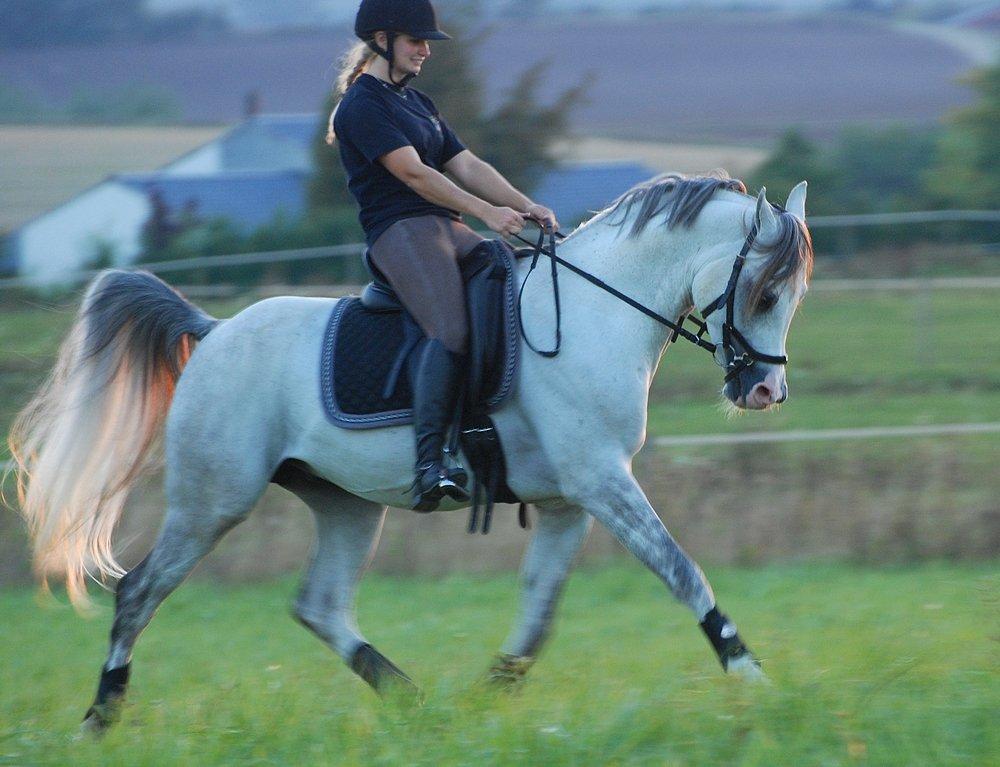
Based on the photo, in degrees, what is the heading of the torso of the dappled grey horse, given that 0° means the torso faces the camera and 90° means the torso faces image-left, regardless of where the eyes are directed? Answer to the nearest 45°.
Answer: approximately 270°
